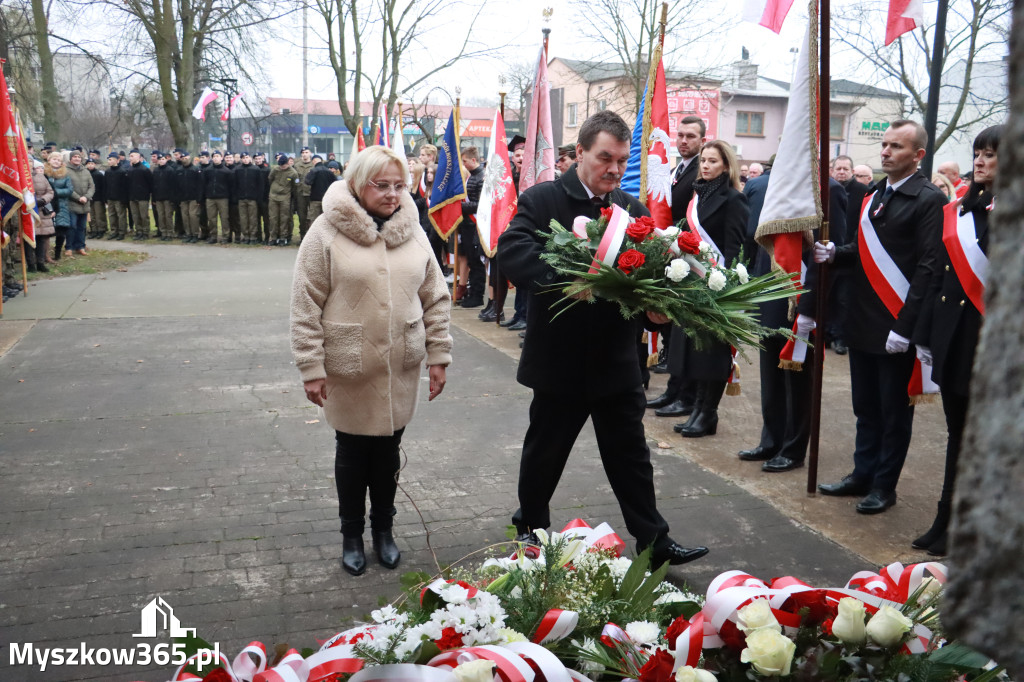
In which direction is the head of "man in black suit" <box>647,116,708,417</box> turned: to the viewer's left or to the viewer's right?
to the viewer's left

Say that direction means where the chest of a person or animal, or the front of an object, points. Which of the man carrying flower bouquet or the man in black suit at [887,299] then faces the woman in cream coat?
the man in black suit

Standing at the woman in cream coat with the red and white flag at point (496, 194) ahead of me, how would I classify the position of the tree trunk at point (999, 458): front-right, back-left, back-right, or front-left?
back-right

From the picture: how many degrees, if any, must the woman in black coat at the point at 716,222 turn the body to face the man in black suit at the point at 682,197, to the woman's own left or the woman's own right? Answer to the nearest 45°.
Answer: approximately 135° to the woman's own right

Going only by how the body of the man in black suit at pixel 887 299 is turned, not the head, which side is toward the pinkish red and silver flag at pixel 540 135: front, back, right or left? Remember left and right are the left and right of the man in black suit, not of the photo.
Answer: right

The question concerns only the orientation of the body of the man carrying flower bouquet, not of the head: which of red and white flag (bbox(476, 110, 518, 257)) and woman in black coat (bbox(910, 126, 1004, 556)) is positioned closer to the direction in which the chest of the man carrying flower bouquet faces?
the woman in black coat

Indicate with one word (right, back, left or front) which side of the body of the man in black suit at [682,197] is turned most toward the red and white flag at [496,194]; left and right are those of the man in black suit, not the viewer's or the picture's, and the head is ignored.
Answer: right

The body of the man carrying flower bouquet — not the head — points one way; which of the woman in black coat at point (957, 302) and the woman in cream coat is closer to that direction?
the woman in black coat

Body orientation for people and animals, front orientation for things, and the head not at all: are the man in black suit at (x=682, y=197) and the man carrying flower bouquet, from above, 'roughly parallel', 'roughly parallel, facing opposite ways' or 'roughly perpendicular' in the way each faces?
roughly perpendicular

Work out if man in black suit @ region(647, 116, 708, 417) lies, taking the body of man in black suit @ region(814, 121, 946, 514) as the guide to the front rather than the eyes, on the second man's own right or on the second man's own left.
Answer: on the second man's own right

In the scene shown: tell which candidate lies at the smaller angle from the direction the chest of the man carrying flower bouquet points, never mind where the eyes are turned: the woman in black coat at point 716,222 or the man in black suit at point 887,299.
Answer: the man in black suit

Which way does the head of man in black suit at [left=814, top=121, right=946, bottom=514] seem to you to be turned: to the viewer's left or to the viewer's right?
to the viewer's left

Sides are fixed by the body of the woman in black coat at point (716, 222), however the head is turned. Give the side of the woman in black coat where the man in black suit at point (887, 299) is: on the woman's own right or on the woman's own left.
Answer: on the woman's own left
